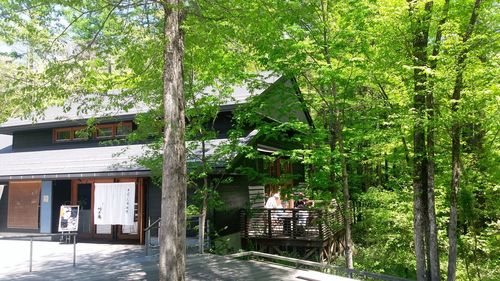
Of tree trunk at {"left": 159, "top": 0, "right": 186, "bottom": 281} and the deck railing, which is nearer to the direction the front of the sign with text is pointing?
the tree trunk

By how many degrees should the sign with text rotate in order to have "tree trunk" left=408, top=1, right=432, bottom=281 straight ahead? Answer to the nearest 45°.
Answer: approximately 45° to its left

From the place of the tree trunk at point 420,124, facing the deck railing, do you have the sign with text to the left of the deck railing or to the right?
left

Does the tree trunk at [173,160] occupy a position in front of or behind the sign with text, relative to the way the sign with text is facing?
in front

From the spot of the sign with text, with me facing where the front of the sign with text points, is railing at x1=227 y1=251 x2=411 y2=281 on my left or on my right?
on my left

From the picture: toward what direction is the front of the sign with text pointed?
toward the camera

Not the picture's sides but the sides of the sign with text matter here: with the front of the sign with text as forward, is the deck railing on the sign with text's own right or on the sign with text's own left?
on the sign with text's own left

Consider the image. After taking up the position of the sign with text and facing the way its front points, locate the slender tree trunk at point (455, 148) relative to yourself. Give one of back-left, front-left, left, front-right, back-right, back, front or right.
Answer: front-left

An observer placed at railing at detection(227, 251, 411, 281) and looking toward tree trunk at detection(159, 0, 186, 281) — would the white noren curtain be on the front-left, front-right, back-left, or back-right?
front-right
